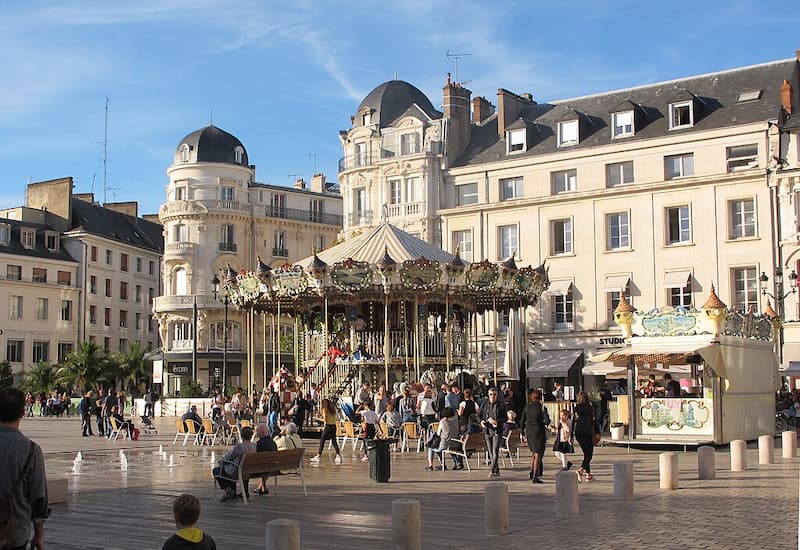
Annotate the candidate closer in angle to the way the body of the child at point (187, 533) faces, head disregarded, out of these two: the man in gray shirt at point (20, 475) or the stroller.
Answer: the stroller

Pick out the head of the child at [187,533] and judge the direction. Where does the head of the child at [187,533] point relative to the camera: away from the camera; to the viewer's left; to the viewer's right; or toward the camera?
away from the camera

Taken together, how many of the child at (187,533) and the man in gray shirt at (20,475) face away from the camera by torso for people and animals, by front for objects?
2

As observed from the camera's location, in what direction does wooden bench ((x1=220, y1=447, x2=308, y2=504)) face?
facing away from the viewer and to the left of the viewer

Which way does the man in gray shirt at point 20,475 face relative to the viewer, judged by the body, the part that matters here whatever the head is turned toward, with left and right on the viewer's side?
facing away from the viewer

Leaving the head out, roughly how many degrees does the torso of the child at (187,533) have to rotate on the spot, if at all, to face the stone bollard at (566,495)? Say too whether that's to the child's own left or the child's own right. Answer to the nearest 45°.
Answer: approximately 45° to the child's own right

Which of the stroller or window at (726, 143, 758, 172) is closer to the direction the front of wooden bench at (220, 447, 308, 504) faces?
the stroller

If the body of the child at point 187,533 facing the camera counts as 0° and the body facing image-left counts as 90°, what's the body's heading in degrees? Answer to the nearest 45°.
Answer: approximately 180°

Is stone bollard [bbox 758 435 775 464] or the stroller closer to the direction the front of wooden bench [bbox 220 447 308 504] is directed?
the stroller
